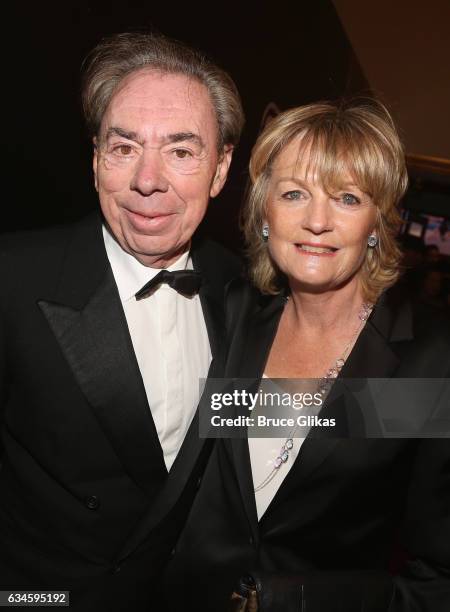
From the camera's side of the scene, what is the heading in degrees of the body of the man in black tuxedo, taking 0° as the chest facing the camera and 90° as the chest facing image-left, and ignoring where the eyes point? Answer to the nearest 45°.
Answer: approximately 315°
